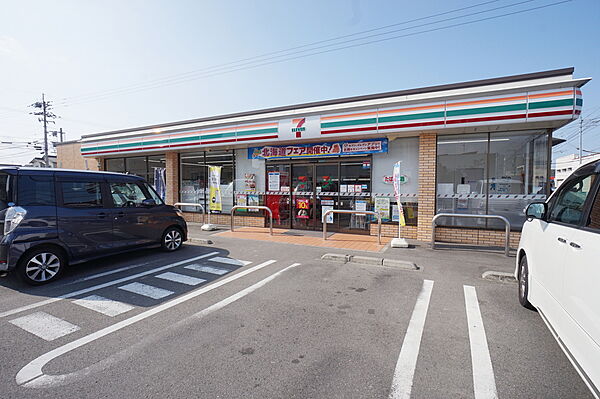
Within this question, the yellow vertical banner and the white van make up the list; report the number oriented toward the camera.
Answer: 1

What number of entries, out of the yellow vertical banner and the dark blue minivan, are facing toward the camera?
1

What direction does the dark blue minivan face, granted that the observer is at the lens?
facing away from the viewer and to the right of the viewer

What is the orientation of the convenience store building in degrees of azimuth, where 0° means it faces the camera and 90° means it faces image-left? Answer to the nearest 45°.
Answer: approximately 45°

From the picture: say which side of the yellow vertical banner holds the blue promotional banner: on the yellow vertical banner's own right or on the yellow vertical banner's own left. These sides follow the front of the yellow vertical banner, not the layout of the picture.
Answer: on the yellow vertical banner's own left

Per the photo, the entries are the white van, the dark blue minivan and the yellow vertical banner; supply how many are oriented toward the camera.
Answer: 1

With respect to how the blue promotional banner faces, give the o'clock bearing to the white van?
The white van is roughly at 10 o'clock from the blue promotional banner.

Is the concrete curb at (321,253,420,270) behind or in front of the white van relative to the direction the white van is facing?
in front

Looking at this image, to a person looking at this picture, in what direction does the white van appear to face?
facing away from the viewer and to the left of the viewer

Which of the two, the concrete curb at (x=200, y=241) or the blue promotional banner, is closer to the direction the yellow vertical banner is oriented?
the concrete curb
